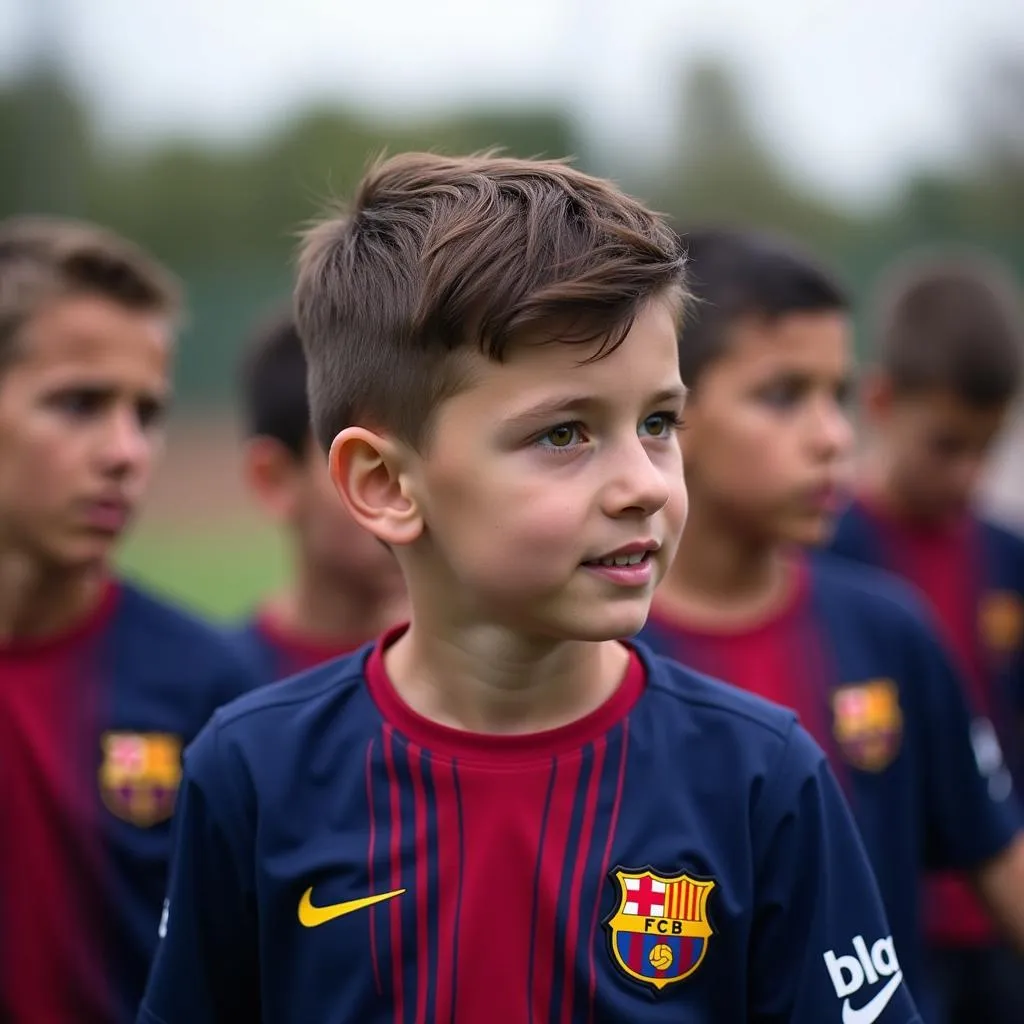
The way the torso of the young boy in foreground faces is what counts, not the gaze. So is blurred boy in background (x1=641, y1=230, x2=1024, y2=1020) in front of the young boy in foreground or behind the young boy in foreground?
behind

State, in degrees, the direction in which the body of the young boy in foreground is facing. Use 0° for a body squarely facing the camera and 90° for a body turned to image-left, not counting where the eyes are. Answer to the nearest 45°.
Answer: approximately 0°

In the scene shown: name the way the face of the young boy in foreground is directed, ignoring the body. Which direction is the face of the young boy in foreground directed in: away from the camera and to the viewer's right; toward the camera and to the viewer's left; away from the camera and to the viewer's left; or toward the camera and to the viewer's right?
toward the camera and to the viewer's right

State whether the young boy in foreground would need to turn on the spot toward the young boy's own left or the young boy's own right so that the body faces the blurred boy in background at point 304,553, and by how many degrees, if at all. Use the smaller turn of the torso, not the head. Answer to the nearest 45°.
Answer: approximately 180°

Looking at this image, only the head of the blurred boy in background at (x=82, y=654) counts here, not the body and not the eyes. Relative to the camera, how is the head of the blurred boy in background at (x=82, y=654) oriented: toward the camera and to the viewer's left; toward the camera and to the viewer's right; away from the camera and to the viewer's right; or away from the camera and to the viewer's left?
toward the camera and to the viewer's right

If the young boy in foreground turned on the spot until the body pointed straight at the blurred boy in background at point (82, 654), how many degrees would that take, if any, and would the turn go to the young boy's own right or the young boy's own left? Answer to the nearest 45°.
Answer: approximately 135° to the young boy's own right

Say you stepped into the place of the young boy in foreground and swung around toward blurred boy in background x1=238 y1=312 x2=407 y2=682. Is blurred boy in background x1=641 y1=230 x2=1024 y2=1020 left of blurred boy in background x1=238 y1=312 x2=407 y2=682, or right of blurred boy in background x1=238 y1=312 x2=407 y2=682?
right

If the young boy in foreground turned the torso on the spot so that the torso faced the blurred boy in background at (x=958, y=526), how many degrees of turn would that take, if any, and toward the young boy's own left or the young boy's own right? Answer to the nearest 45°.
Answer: approximately 135° to the young boy's own left
